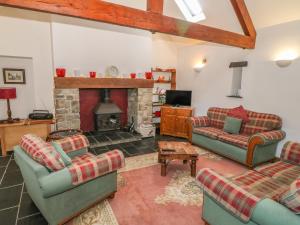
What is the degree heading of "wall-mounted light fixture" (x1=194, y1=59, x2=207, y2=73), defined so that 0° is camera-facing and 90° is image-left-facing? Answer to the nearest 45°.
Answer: approximately 45°

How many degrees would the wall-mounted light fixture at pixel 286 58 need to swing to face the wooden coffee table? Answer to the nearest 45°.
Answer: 0° — it already faces it

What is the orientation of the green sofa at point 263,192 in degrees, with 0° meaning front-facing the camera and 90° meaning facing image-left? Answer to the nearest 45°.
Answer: approximately 135°

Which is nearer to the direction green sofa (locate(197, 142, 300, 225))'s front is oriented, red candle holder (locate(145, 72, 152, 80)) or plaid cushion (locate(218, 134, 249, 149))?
the red candle holder

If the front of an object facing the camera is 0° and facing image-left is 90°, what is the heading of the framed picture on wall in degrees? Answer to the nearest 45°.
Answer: approximately 0°

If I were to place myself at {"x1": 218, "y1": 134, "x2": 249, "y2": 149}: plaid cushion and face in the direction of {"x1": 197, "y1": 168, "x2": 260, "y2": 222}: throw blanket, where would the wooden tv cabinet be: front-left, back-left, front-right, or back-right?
back-right

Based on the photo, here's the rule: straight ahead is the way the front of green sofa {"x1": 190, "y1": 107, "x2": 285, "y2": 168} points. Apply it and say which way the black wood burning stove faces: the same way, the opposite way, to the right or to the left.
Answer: to the left

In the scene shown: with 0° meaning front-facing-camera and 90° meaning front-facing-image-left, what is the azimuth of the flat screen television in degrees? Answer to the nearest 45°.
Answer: approximately 0°

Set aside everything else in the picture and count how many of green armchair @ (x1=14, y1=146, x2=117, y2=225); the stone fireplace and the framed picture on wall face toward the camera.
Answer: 2

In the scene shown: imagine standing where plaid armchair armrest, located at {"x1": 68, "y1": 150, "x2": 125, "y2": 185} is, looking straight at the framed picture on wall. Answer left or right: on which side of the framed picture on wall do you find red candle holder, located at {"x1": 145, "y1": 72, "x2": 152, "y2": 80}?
right
